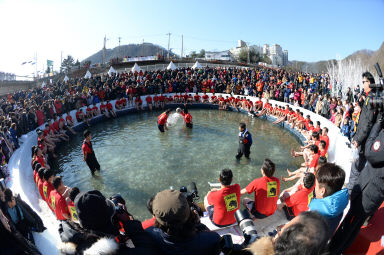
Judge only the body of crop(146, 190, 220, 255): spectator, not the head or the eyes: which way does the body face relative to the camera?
away from the camera

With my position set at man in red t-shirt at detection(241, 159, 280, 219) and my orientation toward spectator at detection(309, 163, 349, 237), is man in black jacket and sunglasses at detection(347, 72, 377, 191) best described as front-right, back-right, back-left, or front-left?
front-left

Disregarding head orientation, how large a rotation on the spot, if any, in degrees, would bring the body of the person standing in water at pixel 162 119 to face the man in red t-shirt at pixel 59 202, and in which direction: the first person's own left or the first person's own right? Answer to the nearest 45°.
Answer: approximately 90° to the first person's own right

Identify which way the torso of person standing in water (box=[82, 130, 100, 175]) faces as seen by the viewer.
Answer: to the viewer's right

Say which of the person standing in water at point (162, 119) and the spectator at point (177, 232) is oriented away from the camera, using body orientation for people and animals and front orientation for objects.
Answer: the spectator

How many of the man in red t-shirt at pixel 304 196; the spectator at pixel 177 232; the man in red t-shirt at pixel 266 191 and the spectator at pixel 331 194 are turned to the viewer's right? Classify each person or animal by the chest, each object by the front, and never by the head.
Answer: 0

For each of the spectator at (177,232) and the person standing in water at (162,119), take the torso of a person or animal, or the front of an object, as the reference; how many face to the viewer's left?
0

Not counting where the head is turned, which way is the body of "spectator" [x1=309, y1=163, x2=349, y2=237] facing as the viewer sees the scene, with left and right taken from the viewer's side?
facing away from the viewer and to the left of the viewer

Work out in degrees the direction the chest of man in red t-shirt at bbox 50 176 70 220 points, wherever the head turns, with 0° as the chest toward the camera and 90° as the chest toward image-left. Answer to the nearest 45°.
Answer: approximately 225°

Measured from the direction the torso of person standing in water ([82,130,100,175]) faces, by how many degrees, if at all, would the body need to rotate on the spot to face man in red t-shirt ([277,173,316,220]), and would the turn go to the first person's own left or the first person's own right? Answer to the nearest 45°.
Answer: approximately 45° to the first person's own right

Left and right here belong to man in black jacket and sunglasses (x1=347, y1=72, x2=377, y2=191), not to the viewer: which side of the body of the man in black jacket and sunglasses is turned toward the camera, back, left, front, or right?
left

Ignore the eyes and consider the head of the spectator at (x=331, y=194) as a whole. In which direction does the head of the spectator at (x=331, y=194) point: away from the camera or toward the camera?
away from the camera
